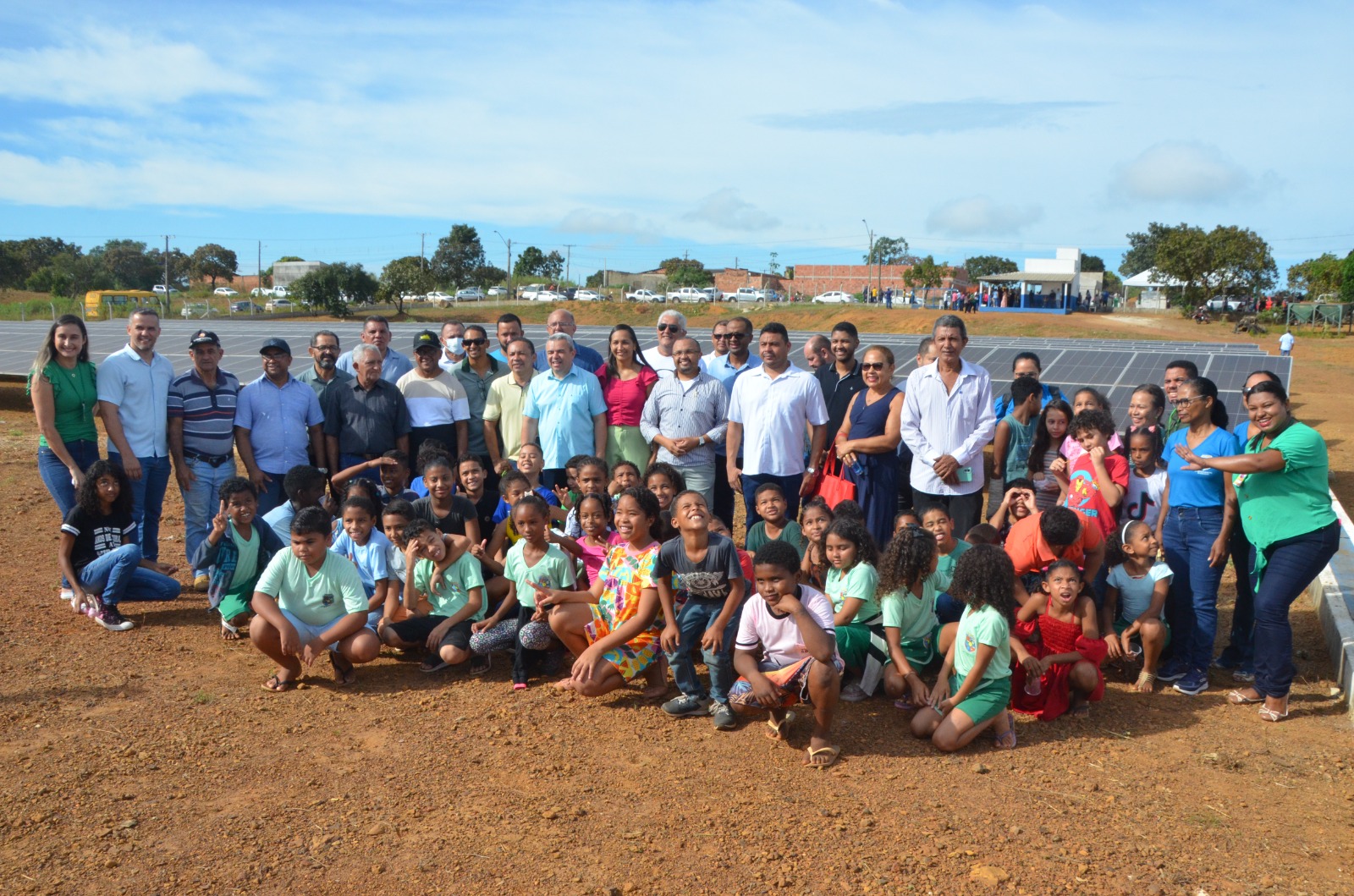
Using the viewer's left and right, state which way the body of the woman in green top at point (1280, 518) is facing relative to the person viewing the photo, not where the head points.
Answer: facing the viewer and to the left of the viewer

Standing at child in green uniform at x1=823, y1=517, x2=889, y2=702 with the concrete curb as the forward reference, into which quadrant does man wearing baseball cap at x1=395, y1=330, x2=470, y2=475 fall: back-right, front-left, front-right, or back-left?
back-left

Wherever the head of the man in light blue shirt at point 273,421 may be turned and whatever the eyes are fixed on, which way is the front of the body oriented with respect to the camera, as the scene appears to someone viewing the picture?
toward the camera

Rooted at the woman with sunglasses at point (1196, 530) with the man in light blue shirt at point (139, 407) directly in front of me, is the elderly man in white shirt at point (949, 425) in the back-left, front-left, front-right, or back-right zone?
front-right

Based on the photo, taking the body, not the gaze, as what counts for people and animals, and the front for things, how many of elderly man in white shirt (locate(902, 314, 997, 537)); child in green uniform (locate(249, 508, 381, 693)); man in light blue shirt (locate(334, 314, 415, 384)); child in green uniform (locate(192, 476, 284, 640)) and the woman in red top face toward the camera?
5

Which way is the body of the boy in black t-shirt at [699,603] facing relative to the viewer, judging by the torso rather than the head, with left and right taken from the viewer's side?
facing the viewer

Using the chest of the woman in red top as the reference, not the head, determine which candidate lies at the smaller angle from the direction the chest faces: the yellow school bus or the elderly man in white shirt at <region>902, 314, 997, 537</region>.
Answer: the elderly man in white shirt

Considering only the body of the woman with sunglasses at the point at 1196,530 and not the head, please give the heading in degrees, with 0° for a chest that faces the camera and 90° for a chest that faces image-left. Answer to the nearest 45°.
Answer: approximately 45°

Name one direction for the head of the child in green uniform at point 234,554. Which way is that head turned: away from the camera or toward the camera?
toward the camera

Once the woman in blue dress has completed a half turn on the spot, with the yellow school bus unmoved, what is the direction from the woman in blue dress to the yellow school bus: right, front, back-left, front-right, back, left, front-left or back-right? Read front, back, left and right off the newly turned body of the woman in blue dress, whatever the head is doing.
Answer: left

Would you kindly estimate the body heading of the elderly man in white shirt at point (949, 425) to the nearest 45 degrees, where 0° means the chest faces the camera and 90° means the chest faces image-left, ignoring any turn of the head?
approximately 0°

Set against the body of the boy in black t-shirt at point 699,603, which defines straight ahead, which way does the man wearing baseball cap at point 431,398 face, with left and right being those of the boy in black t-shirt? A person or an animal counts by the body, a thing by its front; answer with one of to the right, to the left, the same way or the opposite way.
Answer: the same way

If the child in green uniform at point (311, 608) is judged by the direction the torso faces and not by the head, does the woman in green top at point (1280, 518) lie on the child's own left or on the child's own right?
on the child's own left

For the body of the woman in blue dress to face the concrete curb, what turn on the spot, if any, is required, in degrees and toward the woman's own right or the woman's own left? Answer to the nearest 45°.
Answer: approximately 135° to the woman's own left

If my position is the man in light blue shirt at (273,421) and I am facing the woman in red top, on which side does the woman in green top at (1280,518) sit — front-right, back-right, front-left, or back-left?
front-right

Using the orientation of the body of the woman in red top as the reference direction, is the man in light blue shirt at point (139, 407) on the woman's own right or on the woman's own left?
on the woman's own right

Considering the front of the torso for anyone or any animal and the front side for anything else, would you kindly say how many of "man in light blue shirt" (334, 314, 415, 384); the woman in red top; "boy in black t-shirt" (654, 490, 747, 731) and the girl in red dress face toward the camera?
4

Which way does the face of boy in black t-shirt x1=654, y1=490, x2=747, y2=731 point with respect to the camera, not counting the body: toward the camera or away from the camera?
toward the camera
